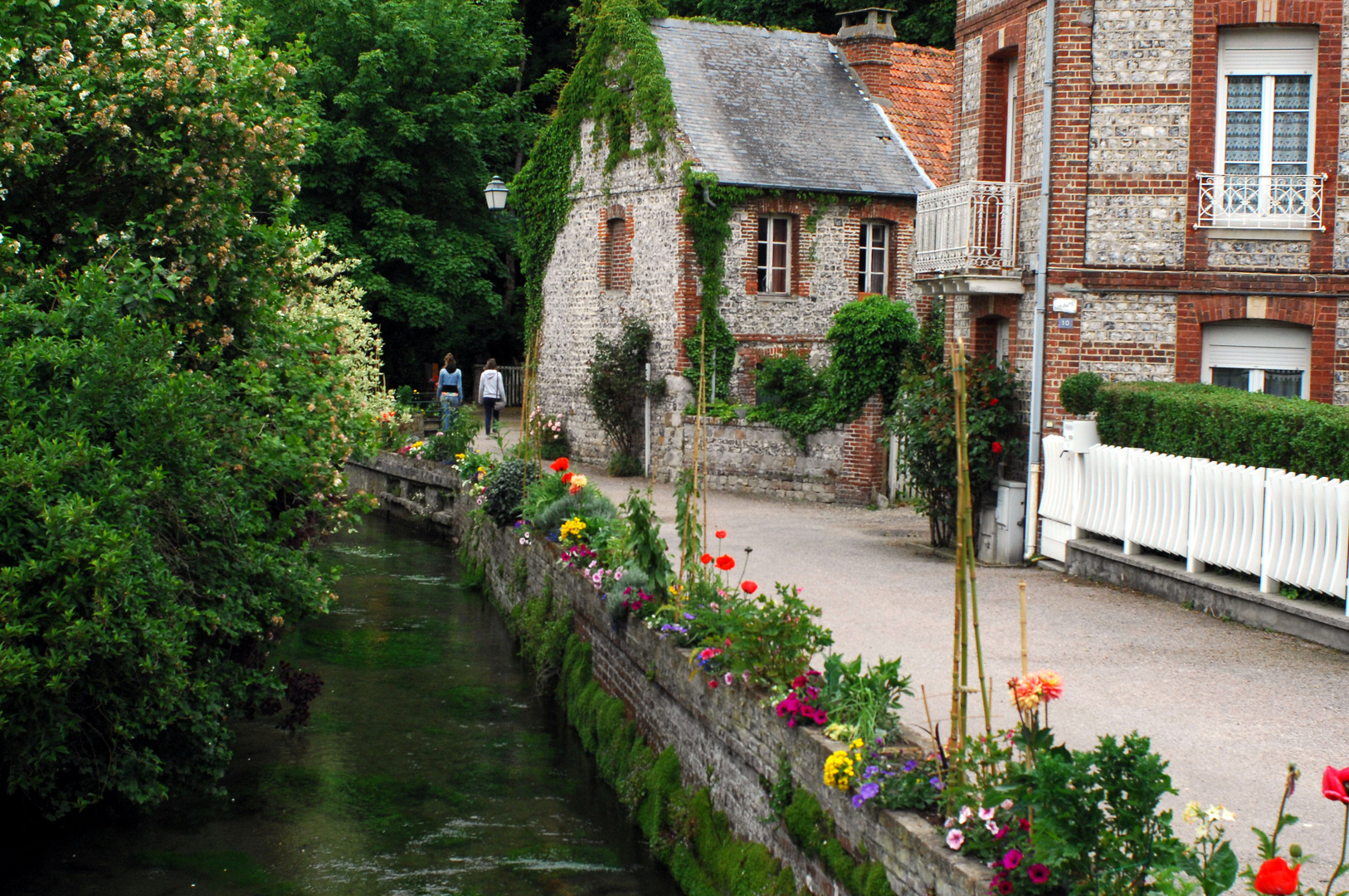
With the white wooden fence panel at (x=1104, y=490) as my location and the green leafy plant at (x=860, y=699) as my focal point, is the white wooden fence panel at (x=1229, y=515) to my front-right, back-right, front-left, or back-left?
front-left

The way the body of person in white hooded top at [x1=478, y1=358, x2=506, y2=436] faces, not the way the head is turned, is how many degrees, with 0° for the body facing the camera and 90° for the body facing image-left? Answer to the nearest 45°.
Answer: approximately 180°

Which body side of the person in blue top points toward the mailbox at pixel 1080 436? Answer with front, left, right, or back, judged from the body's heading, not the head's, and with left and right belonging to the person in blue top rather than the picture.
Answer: back

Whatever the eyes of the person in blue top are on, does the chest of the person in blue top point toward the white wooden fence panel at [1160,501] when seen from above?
no

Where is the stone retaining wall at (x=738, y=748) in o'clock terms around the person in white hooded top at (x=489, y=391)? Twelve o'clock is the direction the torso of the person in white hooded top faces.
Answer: The stone retaining wall is roughly at 6 o'clock from the person in white hooded top.

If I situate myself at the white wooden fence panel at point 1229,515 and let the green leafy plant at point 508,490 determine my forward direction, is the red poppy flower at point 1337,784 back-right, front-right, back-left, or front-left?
back-left

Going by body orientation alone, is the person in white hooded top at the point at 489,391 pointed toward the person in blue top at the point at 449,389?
no

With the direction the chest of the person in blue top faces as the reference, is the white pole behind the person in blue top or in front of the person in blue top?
behind

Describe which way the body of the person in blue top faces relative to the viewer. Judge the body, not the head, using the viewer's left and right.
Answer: facing away from the viewer

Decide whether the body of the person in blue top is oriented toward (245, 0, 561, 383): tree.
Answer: yes

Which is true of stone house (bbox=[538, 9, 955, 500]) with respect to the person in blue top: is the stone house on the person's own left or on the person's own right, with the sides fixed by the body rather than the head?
on the person's own right

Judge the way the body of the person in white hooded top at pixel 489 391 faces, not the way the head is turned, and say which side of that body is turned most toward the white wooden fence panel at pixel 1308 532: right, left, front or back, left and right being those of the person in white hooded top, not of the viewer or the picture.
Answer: back

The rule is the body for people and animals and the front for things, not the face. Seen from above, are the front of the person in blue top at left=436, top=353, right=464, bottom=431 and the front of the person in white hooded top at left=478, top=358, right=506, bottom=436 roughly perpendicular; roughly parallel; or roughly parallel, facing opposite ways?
roughly parallel

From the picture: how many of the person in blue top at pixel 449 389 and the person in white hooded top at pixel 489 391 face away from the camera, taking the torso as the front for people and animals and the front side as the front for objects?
2

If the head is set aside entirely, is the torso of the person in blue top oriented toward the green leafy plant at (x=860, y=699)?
no

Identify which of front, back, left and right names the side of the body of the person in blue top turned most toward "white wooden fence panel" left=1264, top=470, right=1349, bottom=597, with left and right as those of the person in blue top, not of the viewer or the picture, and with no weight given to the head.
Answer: back

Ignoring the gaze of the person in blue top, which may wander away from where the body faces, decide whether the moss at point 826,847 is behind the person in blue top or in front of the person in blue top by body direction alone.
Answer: behind
